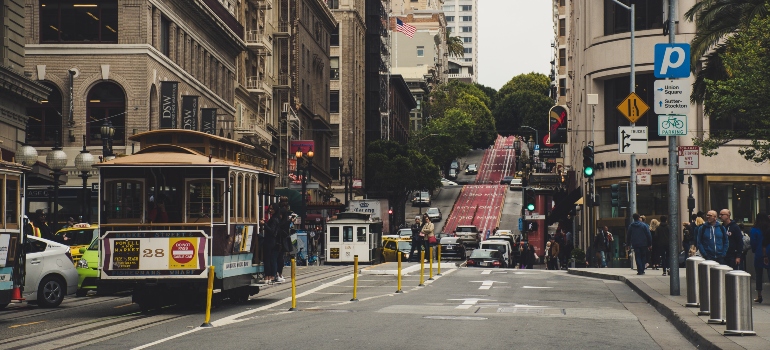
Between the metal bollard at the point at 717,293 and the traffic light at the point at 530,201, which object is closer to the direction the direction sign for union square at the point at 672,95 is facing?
the metal bollard

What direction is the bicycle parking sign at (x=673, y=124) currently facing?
toward the camera

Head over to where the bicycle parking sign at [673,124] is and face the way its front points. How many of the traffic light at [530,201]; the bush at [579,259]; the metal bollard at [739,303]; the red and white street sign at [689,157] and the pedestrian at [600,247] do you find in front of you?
1

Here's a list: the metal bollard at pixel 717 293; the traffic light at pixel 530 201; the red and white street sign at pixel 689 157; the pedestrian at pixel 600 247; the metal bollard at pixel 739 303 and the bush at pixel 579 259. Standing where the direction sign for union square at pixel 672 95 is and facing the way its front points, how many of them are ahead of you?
2

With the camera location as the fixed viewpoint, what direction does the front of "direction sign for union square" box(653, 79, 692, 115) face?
facing the viewer

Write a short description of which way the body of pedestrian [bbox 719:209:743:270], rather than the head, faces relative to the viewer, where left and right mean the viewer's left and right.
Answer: facing the viewer and to the left of the viewer

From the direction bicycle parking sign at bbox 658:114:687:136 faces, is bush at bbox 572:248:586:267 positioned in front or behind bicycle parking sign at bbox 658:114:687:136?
behind

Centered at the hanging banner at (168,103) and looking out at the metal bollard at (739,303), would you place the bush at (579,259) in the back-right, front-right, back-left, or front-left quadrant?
front-left

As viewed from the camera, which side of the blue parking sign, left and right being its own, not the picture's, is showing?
front

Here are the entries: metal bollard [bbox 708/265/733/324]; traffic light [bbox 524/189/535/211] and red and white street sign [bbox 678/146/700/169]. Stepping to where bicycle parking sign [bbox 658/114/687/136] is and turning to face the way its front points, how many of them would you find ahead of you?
1

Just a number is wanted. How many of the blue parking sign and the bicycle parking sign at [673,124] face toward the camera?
2

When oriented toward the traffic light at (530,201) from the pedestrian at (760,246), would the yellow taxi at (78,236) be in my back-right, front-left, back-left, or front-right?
front-left
